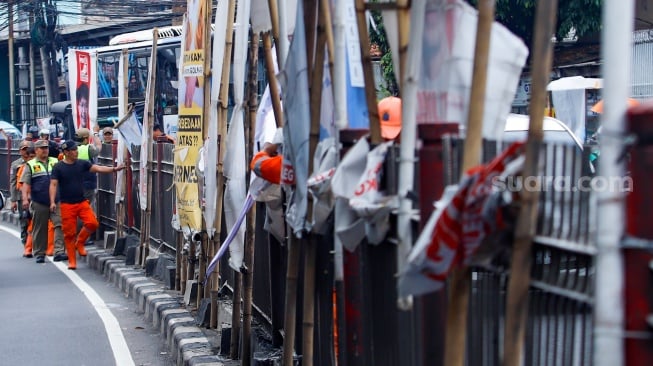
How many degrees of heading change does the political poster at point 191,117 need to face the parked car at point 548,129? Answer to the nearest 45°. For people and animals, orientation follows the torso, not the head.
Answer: approximately 90° to its left

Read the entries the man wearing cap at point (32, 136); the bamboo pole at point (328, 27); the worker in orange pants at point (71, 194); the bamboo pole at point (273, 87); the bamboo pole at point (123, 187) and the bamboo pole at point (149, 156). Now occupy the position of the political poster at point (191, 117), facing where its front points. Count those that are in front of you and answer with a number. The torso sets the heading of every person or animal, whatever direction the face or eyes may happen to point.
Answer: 2
